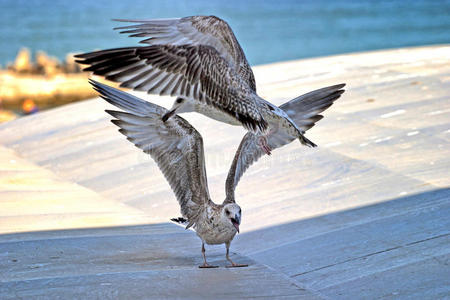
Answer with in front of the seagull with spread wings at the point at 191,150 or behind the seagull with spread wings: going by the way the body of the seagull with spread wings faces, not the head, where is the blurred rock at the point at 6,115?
behind

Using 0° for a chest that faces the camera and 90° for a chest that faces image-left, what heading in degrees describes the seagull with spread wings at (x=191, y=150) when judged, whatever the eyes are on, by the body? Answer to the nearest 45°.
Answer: approximately 315°

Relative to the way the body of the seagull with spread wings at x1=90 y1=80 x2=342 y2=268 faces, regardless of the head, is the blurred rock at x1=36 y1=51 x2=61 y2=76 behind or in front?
behind
